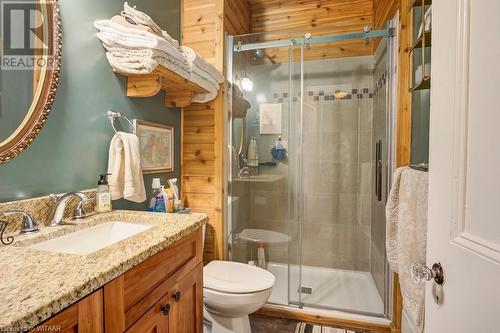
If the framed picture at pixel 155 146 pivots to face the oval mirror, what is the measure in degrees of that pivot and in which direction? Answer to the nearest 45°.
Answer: approximately 90° to its right

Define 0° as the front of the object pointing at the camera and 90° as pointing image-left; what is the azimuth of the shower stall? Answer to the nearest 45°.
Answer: approximately 0°

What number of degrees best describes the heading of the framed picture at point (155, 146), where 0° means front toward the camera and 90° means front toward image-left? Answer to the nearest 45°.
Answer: approximately 315°

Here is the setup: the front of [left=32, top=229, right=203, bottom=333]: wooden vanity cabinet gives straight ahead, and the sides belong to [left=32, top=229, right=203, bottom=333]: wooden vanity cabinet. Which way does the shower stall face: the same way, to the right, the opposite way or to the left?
to the right

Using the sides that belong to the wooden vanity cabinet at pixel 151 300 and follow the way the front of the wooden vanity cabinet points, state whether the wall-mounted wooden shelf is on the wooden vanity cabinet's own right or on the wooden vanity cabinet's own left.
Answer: on the wooden vanity cabinet's own left

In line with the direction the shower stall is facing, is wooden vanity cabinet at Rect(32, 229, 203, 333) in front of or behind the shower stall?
in front

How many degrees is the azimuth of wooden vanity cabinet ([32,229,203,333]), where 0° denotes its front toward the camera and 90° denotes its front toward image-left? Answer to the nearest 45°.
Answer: approximately 315°

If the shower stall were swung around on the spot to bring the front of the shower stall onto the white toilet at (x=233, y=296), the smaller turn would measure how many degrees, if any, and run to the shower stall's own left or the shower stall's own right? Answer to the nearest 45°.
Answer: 0° — it already faces it
